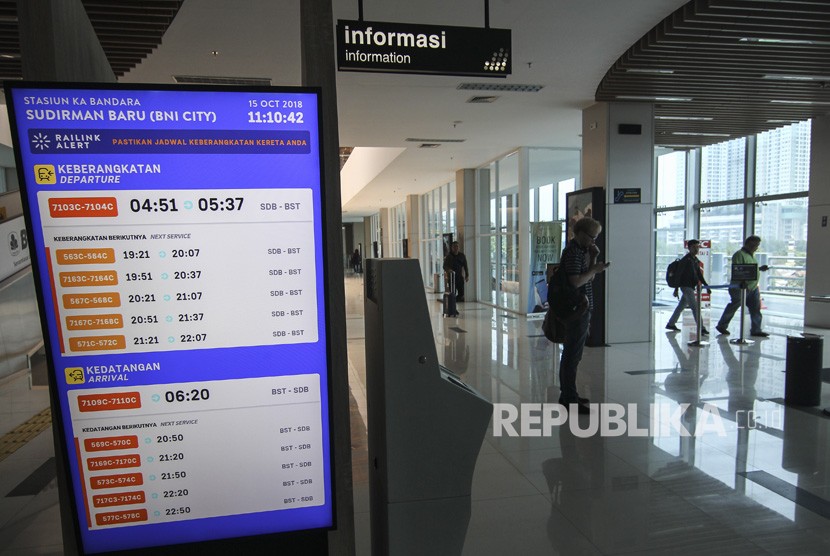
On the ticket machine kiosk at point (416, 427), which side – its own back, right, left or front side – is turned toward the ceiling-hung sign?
left

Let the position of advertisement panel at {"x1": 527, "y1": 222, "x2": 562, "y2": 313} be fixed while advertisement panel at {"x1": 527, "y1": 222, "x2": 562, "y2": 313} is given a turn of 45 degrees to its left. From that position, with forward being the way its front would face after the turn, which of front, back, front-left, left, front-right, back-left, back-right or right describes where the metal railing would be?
front-left

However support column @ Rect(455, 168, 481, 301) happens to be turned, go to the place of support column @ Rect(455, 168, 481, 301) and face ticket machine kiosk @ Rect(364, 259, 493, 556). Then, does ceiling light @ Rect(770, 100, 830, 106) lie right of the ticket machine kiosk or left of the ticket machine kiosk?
left

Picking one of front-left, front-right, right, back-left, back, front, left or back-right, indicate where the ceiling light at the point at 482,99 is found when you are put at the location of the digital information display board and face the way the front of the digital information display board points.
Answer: back-left

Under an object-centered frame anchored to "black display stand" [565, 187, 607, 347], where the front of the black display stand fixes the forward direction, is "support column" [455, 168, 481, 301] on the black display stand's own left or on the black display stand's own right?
on the black display stand's own right

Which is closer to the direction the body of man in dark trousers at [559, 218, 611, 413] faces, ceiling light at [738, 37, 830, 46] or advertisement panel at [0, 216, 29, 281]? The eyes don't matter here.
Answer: the ceiling light

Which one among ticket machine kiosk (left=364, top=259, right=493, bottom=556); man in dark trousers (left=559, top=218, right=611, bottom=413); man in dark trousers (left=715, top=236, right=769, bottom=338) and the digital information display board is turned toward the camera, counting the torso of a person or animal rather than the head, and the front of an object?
the digital information display board

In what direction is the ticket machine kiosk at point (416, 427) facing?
to the viewer's right

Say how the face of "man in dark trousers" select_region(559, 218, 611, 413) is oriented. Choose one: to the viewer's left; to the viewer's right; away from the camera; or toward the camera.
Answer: to the viewer's right

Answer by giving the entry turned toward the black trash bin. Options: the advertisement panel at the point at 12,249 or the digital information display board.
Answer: the advertisement panel

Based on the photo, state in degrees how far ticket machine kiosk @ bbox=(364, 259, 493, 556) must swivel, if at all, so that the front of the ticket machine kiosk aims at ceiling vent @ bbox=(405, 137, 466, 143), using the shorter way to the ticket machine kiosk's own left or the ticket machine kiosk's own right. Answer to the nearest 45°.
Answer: approximately 90° to the ticket machine kiosk's own left
